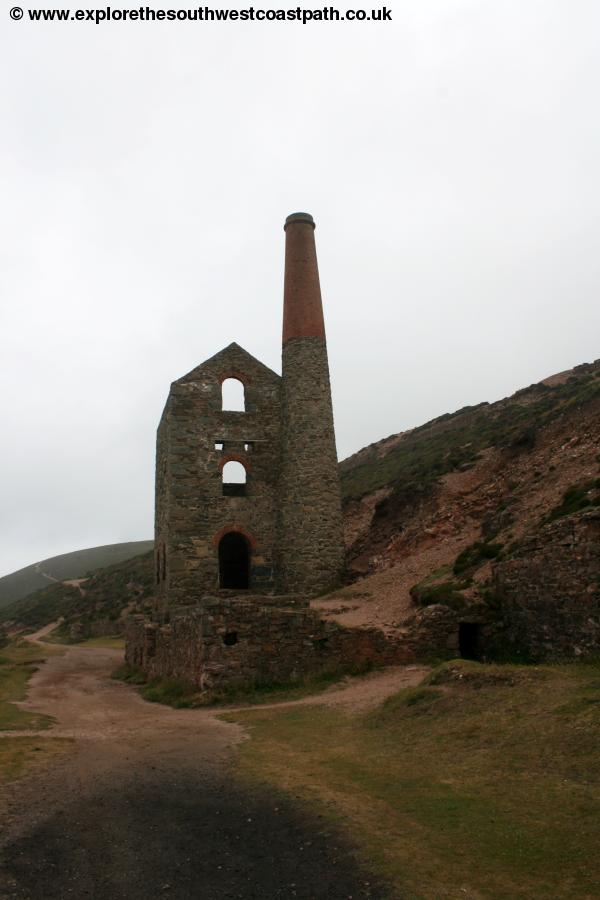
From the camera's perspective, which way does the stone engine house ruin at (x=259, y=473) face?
toward the camera

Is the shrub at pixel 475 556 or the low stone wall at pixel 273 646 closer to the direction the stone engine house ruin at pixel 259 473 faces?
the low stone wall

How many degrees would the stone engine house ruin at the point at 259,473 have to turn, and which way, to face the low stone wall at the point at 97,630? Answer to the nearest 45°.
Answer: approximately 135° to its right

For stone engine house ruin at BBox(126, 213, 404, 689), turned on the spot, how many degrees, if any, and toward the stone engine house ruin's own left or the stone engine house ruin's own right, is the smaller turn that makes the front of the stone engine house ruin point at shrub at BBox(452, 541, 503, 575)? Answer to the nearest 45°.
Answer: approximately 45° to the stone engine house ruin's own left
